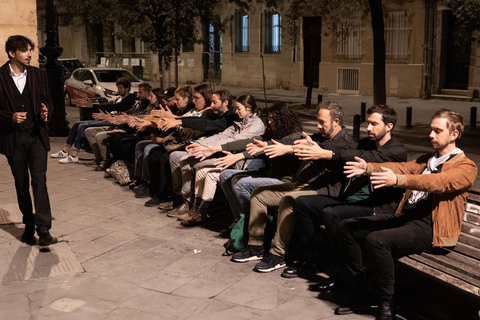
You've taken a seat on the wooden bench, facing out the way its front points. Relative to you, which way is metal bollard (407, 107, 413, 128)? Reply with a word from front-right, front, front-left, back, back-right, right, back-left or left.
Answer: back-right

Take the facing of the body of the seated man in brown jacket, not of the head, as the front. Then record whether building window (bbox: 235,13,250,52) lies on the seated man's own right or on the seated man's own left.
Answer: on the seated man's own right

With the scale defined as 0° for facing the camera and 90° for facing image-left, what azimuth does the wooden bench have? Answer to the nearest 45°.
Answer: approximately 45°

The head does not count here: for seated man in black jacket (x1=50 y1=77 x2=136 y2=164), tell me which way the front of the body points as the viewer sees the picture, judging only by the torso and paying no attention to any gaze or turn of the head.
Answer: to the viewer's left

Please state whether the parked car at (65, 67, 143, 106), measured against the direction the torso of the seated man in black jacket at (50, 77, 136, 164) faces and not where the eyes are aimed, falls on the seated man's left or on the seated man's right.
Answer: on the seated man's right

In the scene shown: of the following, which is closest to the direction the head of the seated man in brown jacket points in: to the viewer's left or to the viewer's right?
to the viewer's left

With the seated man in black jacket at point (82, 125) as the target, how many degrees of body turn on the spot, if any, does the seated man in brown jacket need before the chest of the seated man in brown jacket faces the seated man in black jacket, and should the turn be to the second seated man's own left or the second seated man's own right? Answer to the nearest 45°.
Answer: approximately 90° to the second seated man's own right

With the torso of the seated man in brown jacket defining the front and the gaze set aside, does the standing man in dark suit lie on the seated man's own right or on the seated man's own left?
on the seated man's own right

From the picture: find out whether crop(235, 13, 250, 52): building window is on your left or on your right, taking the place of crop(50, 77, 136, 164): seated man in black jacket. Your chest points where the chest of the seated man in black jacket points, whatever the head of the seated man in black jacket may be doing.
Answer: on your right

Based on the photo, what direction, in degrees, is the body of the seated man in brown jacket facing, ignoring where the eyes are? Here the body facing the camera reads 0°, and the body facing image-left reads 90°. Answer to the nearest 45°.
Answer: approximately 45°
